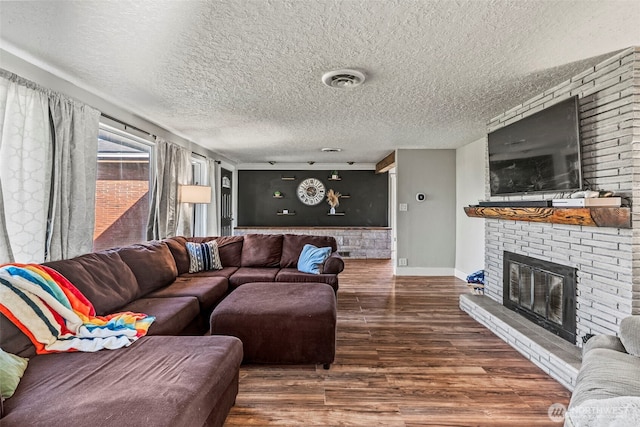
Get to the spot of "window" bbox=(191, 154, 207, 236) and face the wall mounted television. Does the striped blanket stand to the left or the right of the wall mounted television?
right

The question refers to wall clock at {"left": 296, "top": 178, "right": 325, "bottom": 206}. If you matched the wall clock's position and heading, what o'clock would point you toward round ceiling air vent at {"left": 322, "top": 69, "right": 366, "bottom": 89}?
The round ceiling air vent is roughly at 12 o'clock from the wall clock.

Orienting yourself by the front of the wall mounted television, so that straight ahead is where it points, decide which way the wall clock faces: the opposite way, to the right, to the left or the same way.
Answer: to the left

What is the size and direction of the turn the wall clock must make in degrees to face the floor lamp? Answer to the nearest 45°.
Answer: approximately 45° to its right

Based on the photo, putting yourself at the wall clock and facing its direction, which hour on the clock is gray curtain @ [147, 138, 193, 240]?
The gray curtain is roughly at 1 o'clock from the wall clock.

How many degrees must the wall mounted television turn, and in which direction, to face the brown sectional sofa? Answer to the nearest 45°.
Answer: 0° — it already faces it

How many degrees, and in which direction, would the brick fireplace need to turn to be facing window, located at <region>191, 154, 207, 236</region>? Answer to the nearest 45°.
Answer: approximately 45° to its right

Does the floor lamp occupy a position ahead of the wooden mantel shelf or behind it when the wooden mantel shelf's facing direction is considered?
ahead

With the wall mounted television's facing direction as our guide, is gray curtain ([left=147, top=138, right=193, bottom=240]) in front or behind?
in front

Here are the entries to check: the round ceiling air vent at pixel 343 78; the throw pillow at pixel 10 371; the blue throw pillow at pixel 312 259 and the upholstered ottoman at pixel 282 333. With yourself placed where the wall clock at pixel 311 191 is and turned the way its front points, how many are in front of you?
4

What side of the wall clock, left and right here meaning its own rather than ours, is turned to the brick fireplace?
front

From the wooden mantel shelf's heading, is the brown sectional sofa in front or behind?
in front

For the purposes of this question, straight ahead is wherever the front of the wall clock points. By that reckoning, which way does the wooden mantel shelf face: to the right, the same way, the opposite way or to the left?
to the right

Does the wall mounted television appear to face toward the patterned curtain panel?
yes

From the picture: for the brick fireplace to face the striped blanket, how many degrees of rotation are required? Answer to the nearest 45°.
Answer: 0° — it already faces it
